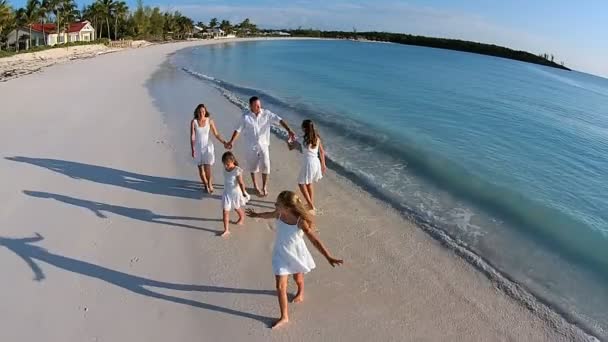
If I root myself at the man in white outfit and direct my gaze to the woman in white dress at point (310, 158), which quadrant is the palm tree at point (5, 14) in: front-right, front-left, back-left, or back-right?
back-left

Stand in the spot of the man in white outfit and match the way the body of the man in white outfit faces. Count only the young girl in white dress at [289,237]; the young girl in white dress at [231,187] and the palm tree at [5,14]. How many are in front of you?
2

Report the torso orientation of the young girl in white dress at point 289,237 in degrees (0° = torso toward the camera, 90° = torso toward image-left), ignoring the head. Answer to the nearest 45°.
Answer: approximately 45°

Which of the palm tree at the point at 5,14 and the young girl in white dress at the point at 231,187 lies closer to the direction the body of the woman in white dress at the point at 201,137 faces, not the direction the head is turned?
the young girl in white dress

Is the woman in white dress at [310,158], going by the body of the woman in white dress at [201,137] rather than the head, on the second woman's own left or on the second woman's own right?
on the second woman's own left

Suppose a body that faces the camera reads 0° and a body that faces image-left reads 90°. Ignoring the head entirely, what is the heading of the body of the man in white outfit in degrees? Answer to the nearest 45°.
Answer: approximately 0°
